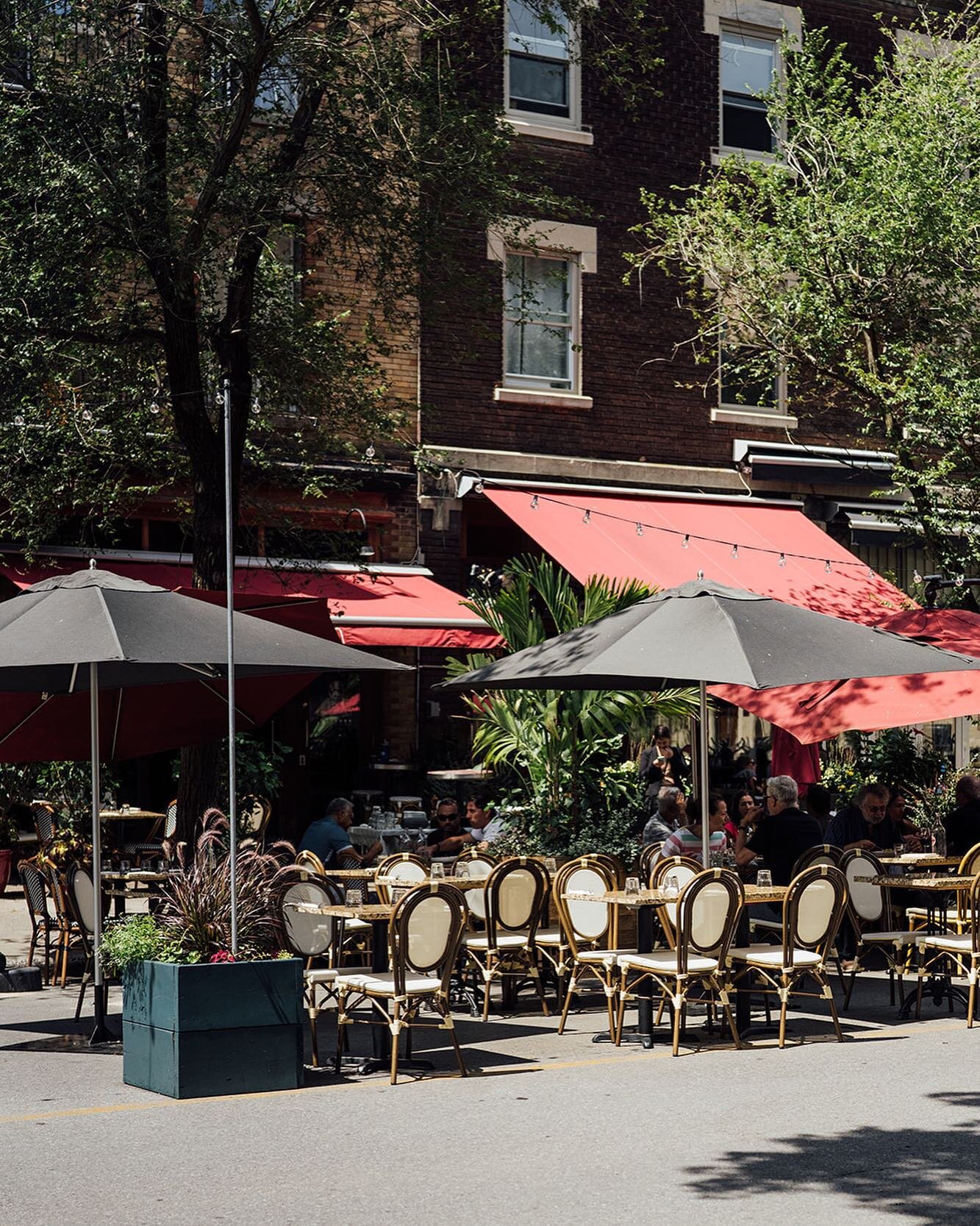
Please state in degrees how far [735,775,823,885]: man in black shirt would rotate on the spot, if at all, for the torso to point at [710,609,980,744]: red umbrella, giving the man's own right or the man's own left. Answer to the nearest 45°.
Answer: approximately 90° to the man's own right

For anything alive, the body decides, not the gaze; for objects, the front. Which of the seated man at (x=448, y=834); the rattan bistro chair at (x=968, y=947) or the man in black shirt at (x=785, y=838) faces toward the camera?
the seated man

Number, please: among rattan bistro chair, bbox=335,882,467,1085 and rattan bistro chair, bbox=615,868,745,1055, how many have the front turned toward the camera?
0

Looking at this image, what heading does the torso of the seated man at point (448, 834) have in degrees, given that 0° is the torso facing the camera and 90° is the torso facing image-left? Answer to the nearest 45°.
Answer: approximately 0°

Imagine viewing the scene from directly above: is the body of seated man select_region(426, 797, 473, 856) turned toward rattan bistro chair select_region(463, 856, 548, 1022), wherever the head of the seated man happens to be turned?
yes

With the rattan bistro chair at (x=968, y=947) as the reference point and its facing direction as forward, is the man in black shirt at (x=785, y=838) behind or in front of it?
in front

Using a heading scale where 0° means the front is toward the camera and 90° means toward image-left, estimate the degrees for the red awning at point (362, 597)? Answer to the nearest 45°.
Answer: approximately 315°

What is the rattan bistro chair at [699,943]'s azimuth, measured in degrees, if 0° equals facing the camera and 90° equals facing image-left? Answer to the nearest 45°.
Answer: approximately 135°
